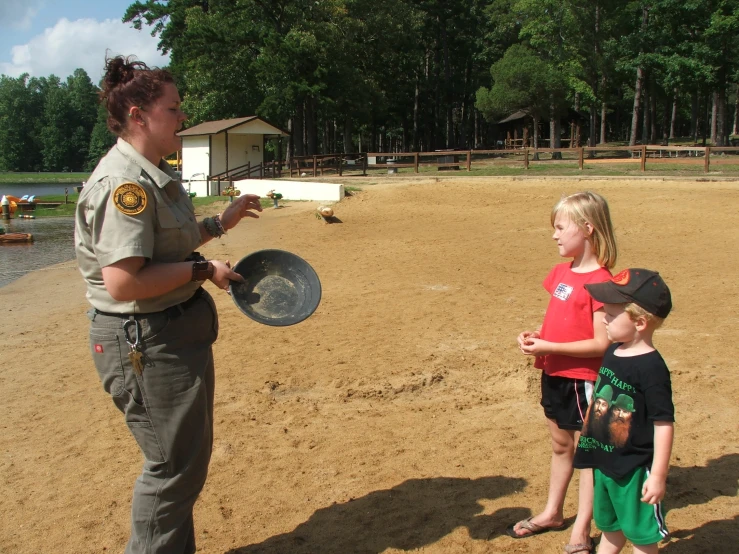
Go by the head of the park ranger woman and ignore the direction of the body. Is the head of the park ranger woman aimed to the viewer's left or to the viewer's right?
to the viewer's right

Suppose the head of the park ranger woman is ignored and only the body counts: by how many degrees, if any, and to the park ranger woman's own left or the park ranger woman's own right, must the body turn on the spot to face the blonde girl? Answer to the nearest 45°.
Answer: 0° — they already face them

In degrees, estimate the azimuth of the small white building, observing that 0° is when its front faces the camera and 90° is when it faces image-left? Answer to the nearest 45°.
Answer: approximately 315°

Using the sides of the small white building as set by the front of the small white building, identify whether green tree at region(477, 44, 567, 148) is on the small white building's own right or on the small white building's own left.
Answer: on the small white building's own left

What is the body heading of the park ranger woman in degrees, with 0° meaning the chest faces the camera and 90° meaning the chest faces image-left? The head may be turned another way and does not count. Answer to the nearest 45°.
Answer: approximately 270°

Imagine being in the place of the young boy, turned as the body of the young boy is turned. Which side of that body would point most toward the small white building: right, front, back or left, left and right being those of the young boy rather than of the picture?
right

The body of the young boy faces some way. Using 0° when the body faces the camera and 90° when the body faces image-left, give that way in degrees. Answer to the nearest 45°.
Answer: approximately 45°

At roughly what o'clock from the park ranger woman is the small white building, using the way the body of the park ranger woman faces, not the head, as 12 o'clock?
The small white building is roughly at 9 o'clock from the park ranger woman.

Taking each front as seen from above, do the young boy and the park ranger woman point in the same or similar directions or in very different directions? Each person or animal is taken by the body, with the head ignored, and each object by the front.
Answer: very different directions

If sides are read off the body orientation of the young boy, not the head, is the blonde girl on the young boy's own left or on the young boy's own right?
on the young boy's own right
